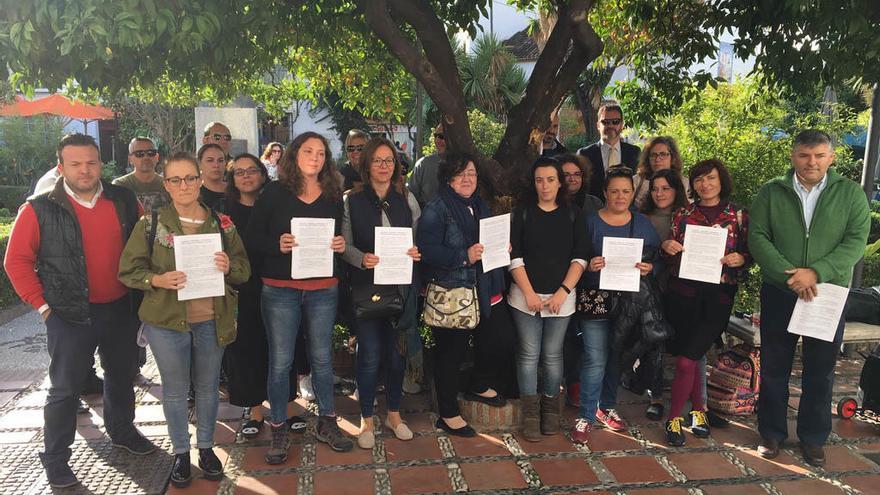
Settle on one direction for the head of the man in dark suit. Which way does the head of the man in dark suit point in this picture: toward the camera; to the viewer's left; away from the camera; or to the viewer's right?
toward the camera

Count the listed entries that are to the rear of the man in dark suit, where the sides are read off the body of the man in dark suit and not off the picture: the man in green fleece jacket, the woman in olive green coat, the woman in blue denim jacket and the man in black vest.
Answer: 0

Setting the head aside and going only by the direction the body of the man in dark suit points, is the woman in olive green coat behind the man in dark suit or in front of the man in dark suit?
in front

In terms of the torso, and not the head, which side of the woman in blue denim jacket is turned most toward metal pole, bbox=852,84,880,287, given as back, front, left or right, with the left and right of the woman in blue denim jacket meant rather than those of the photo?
left

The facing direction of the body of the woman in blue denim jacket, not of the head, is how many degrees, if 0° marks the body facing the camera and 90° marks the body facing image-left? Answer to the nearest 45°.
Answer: approximately 315°

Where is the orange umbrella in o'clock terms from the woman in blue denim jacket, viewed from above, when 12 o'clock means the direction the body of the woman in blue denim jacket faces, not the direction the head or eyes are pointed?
The orange umbrella is roughly at 6 o'clock from the woman in blue denim jacket.

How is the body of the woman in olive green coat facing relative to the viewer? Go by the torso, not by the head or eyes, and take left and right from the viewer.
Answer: facing the viewer

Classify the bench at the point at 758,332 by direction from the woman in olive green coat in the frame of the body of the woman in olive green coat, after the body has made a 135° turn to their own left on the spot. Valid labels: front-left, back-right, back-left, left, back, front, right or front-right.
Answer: front-right

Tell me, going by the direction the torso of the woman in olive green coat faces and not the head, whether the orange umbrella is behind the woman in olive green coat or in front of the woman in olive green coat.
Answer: behind

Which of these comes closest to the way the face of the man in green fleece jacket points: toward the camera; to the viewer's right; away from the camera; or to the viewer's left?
toward the camera

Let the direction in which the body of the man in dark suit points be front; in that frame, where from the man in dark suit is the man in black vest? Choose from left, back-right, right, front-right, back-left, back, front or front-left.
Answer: front-right

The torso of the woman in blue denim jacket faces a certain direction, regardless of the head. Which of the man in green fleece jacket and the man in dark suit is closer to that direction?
the man in green fleece jacket

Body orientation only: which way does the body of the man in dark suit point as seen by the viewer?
toward the camera

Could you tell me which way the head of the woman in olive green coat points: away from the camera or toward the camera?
toward the camera
